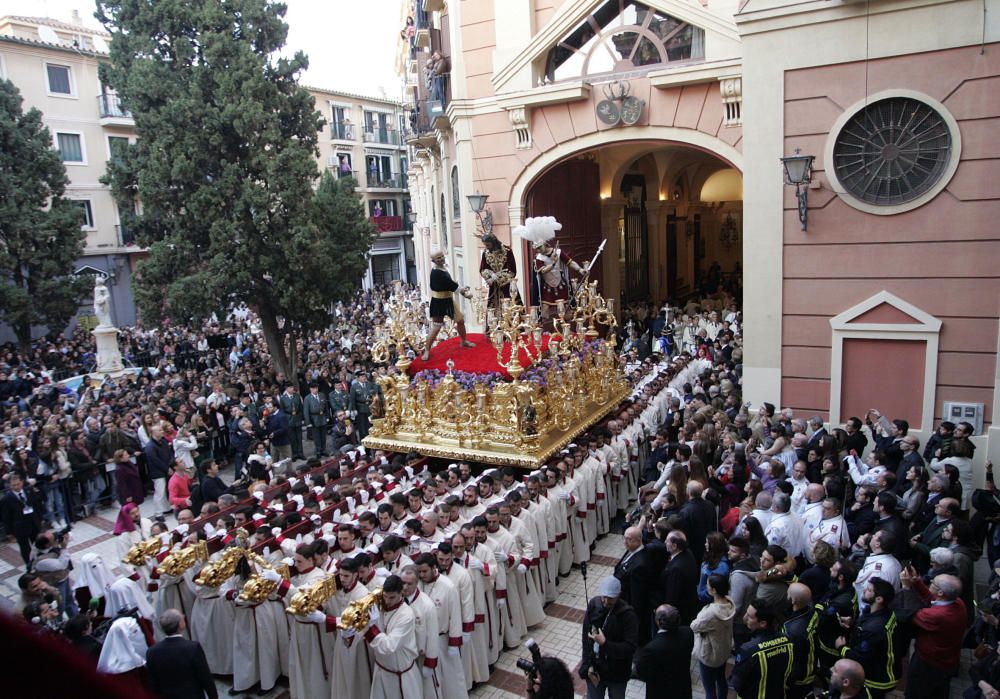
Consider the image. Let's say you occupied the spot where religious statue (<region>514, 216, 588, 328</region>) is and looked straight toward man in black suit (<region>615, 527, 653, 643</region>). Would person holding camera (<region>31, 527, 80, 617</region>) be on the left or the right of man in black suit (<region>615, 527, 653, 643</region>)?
right

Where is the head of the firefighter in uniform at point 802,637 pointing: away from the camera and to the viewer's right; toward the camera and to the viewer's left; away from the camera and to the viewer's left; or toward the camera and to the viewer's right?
away from the camera and to the viewer's left

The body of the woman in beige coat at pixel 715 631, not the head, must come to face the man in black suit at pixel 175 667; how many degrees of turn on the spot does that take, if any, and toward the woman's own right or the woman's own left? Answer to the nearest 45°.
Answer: approximately 45° to the woman's own left

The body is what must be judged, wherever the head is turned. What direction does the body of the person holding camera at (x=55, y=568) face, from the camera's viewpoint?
to the viewer's right

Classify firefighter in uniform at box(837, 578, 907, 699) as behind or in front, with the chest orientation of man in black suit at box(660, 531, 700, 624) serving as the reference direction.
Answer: behind

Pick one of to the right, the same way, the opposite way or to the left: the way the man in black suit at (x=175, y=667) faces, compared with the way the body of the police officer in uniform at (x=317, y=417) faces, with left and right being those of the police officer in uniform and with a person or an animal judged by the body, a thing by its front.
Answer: the opposite way

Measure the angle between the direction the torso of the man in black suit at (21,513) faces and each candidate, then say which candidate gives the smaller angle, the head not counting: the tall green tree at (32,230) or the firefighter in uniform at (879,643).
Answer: the firefighter in uniform

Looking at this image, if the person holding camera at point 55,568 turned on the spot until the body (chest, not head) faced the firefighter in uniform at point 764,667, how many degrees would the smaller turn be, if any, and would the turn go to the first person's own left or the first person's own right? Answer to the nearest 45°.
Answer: approximately 45° to the first person's own right

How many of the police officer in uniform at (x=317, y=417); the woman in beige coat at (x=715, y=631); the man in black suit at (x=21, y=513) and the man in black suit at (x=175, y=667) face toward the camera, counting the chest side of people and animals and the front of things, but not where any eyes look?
2

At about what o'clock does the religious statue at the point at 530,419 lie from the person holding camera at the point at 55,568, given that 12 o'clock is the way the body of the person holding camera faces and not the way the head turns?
The religious statue is roughly at 12 o'clock from the person holding camera.

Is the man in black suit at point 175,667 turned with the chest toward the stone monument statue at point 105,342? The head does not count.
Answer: yes

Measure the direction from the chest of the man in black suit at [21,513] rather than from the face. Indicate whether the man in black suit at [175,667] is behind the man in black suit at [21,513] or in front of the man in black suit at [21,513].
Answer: in front

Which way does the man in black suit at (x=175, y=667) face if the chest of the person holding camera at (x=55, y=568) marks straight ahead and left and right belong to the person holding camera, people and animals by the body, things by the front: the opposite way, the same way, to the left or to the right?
to the left

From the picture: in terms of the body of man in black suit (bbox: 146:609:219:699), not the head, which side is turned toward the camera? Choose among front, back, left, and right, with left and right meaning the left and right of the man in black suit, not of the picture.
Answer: back

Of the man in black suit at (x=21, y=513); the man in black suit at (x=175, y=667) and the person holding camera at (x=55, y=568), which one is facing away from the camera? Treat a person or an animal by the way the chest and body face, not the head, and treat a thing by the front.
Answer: the man in black suit at (x=175, y=667)
